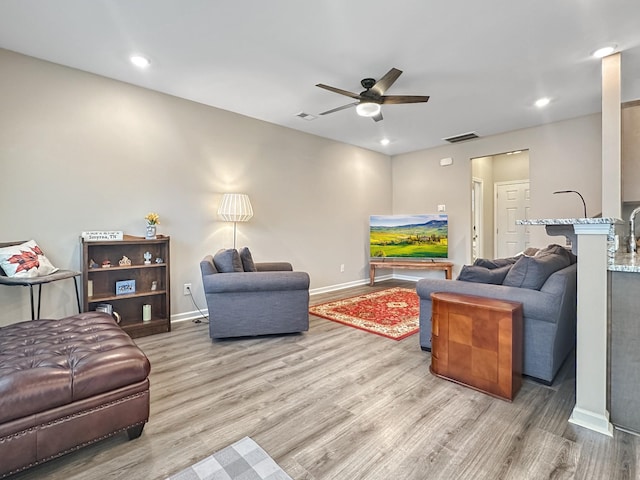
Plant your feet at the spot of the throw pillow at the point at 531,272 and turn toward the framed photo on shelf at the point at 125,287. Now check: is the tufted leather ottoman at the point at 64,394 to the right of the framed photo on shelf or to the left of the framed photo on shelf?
left

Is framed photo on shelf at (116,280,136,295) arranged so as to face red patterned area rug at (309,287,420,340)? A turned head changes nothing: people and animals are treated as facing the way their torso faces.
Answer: no

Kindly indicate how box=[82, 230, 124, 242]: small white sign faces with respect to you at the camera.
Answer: facing the viewer

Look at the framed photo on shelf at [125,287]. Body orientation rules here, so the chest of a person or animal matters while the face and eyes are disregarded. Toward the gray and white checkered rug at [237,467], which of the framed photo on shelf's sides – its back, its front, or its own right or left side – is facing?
front

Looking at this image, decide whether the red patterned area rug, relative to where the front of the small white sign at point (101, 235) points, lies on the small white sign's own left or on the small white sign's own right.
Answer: on the small white sign's own left

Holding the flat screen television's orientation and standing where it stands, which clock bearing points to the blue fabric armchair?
The blue fabric armchair is roughly at 1 o'clock from the flat screen television.

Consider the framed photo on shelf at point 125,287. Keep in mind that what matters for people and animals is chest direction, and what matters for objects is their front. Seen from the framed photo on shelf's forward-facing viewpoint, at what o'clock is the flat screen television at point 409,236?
The flat screen television is roughly at 9 o'clock from the framed photo on shelf.

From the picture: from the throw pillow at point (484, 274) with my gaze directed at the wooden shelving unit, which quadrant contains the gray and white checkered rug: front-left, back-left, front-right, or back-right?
front-left

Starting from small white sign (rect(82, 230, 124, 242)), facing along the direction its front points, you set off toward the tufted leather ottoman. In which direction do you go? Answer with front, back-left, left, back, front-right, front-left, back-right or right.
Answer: front

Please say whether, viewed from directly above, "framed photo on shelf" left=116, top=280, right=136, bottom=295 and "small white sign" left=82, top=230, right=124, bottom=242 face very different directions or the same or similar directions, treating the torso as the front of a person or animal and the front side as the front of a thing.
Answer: same or similar directions

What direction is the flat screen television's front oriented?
toward the camera

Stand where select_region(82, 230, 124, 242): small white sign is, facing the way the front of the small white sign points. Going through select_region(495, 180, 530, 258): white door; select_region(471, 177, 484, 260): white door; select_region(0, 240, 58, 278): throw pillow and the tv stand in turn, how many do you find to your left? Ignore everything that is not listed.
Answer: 3
